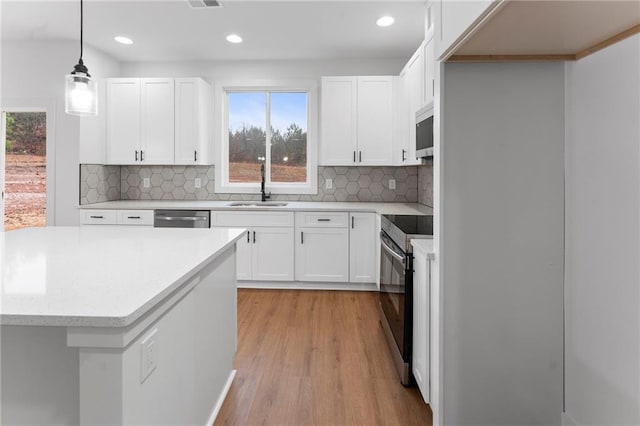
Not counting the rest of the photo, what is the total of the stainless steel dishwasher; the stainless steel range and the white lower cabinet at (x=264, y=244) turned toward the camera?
2

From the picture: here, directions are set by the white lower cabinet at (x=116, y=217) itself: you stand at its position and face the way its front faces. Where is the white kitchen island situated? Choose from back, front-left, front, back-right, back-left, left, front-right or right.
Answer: front

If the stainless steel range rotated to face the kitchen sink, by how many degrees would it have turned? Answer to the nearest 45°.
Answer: approximately 45° to its right

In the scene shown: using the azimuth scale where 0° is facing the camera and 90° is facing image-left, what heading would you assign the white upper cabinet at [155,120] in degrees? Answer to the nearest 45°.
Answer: approximately 0°

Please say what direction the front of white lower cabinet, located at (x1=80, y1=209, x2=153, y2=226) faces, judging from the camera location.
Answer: facing the viewer

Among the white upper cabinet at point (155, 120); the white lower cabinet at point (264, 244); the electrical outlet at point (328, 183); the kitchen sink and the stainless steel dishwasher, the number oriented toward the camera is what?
5

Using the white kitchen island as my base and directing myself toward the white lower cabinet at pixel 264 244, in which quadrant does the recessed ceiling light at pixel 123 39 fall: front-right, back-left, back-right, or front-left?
front-left

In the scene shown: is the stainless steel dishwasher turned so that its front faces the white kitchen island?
yes

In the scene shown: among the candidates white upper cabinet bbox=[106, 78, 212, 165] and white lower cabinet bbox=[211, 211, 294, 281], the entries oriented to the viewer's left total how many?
0

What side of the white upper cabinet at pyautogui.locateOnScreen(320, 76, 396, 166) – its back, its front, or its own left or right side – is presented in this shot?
front

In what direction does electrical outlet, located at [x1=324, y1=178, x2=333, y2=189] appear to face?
toward the camera

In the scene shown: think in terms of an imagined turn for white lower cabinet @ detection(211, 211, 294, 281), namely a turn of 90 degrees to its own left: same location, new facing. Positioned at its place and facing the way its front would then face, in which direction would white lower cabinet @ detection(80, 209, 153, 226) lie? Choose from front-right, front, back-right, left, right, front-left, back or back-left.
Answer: back
